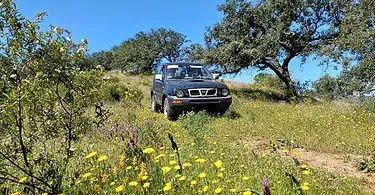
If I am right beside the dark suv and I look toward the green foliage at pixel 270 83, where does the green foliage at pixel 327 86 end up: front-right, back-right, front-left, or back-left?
front-right

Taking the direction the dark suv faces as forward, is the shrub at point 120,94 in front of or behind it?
behind

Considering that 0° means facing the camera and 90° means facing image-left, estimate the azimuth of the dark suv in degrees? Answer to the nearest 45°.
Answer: approximately 315°

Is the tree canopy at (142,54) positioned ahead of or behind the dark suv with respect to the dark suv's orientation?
behind

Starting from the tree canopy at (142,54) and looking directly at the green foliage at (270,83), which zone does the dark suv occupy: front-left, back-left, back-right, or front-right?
front-right

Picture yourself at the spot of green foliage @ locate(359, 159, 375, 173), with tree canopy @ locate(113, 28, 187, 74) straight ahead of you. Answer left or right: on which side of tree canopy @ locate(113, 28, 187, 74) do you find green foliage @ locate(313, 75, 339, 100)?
right

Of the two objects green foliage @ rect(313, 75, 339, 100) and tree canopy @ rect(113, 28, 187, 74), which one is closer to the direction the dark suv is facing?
the green foliage

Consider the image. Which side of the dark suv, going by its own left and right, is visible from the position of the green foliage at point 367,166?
front

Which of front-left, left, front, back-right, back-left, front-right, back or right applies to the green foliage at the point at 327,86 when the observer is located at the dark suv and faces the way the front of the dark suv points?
left
